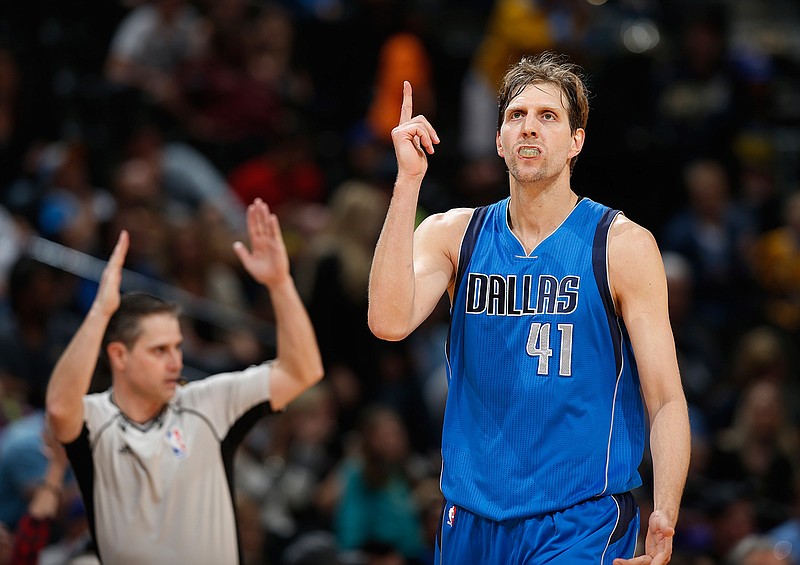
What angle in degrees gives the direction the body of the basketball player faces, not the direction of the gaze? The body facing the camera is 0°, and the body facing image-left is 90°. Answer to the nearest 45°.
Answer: approximately 0°
